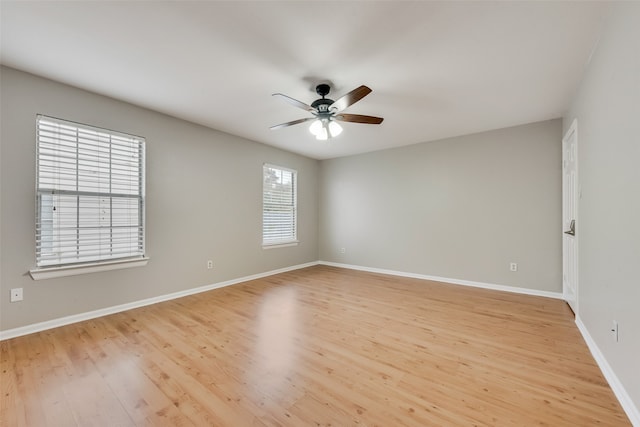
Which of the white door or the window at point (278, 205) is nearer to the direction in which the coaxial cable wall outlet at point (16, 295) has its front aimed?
the white door

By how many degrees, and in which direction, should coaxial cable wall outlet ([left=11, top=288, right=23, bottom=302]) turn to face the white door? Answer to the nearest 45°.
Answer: approximately 45° to its left

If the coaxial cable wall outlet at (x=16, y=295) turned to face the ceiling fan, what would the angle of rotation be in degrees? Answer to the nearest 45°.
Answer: approximately 45° to its left

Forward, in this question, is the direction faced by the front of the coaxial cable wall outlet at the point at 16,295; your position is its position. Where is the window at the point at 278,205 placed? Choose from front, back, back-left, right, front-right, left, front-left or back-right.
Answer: left
